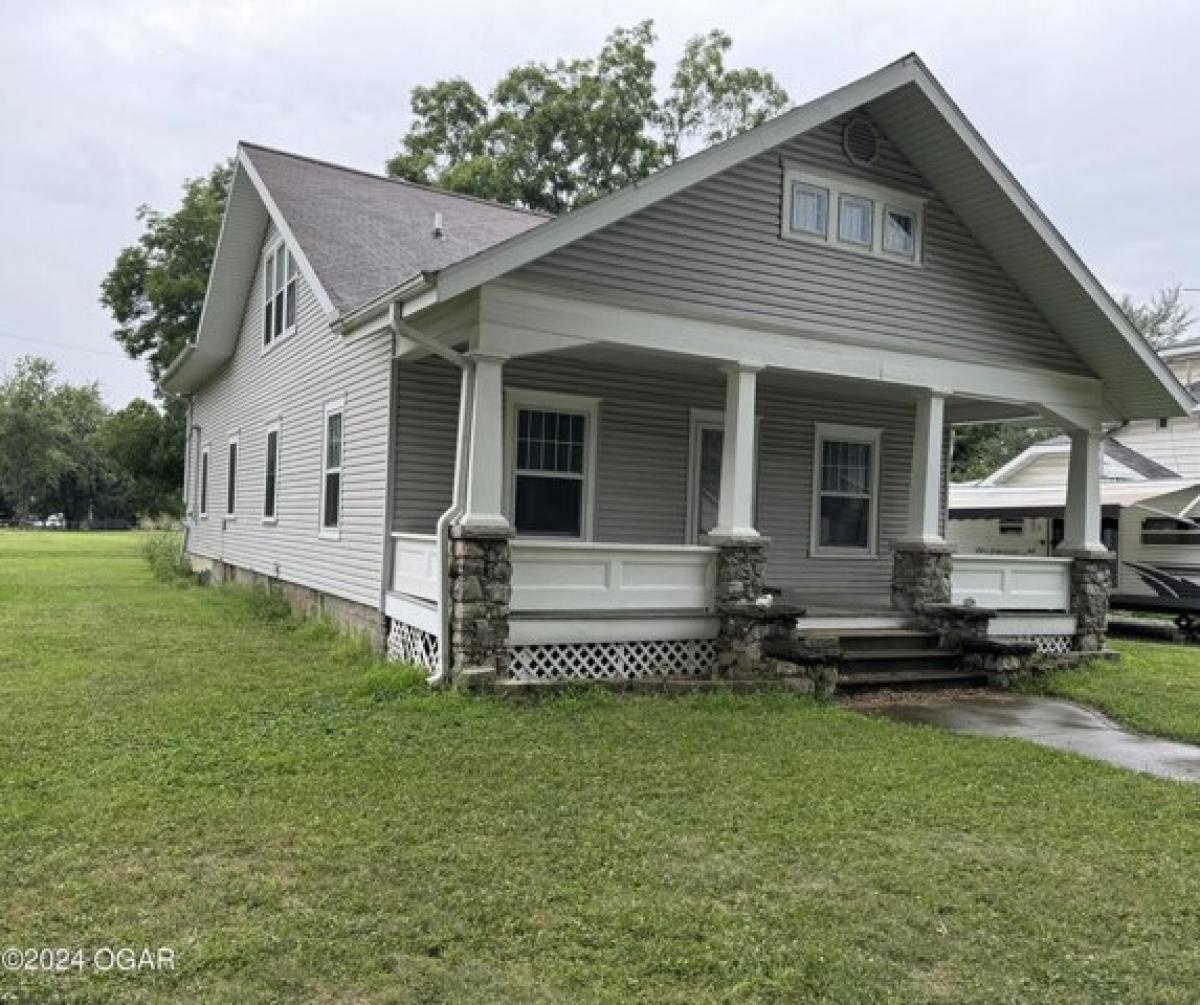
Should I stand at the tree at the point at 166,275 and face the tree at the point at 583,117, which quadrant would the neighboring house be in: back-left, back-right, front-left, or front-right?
front-right

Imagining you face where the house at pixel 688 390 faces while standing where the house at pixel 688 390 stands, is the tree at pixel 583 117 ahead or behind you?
behind

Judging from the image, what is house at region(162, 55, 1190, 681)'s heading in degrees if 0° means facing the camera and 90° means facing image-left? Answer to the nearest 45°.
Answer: approximately 315°

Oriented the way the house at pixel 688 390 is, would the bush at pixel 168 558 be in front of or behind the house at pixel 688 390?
behind

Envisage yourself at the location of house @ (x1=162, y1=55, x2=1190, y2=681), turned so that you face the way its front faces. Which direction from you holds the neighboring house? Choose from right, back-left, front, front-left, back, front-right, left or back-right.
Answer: left

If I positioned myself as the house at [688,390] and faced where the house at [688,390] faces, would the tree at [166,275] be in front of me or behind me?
behind

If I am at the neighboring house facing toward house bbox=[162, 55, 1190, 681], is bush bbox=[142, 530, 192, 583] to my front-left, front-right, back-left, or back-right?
front-right

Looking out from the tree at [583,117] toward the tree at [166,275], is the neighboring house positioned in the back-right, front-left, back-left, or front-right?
back-left

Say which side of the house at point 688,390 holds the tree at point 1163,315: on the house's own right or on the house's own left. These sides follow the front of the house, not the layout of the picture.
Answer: on the house's own left
